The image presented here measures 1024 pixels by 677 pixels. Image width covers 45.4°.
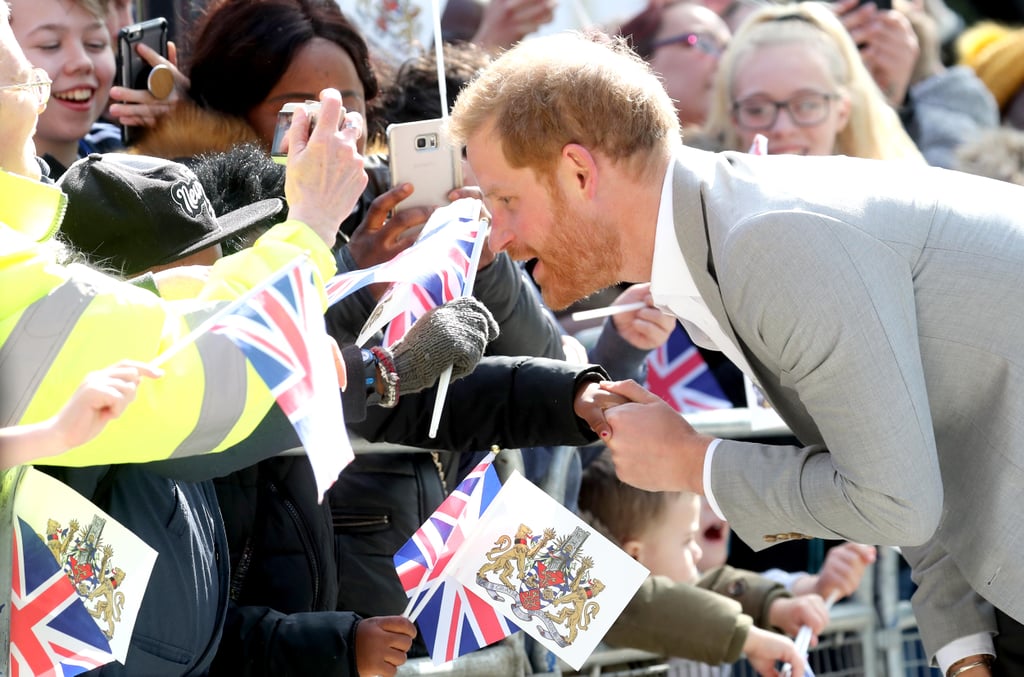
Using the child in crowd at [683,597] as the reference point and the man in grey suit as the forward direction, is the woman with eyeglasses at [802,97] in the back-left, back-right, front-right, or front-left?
back-left

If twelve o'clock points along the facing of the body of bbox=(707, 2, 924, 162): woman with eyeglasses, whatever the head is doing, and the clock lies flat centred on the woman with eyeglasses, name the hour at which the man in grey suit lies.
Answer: The man in grey suit is roughly at 12 o'clock from the woman with eyeglasses.

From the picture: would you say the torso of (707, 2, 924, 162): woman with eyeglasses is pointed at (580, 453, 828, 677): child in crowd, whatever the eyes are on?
yes

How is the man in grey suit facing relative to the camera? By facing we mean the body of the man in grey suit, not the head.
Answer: to the viewer's left

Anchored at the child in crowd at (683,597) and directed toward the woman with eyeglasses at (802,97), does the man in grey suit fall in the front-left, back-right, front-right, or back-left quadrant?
back-right
